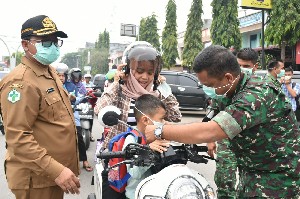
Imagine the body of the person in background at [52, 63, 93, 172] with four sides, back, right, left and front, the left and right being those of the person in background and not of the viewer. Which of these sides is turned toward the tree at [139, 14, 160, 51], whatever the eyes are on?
back

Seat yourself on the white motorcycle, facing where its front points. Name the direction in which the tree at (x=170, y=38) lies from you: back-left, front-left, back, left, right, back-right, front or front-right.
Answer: back-left

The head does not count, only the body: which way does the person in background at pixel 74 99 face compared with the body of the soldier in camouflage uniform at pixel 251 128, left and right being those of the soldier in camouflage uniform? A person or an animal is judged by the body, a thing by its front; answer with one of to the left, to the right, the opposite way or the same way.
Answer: to the left

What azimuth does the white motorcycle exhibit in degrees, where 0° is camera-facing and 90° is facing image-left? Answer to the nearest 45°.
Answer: approximately 315°

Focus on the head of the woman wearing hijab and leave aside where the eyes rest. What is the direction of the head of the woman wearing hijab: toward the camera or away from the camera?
toward the camera

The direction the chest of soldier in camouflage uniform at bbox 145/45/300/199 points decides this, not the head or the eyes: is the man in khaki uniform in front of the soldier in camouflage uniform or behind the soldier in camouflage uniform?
in front

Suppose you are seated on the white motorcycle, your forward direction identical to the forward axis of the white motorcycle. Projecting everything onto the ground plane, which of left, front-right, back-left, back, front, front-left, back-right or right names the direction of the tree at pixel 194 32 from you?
back-left

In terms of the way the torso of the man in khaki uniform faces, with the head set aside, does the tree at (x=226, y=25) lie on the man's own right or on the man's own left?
on the man's own left

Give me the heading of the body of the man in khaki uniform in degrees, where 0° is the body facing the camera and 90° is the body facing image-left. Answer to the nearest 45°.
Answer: approximately 315°

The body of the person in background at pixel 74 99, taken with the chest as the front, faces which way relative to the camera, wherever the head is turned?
toward the camera
